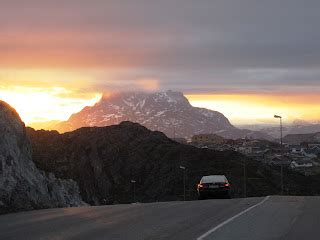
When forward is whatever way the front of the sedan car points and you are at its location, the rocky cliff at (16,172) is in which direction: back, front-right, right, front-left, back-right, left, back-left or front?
back-left

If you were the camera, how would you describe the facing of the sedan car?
facing away from the viewer
